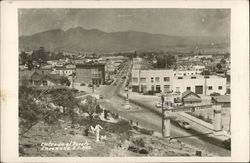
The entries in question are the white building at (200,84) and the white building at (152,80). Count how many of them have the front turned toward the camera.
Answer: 2

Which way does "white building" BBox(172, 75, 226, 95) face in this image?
toward the camera

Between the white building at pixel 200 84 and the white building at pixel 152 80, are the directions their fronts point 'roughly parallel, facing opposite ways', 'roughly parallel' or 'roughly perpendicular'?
roughly parallel
